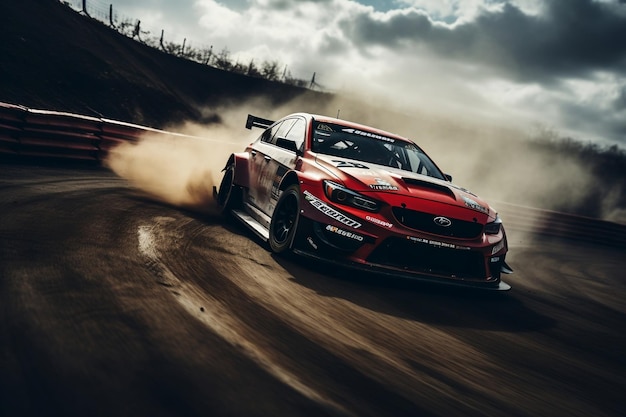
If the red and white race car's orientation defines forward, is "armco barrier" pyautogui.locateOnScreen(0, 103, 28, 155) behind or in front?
behind

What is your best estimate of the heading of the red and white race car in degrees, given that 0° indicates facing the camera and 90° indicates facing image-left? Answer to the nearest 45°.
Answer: approximately 315°

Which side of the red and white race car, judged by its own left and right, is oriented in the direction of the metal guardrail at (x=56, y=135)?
back
